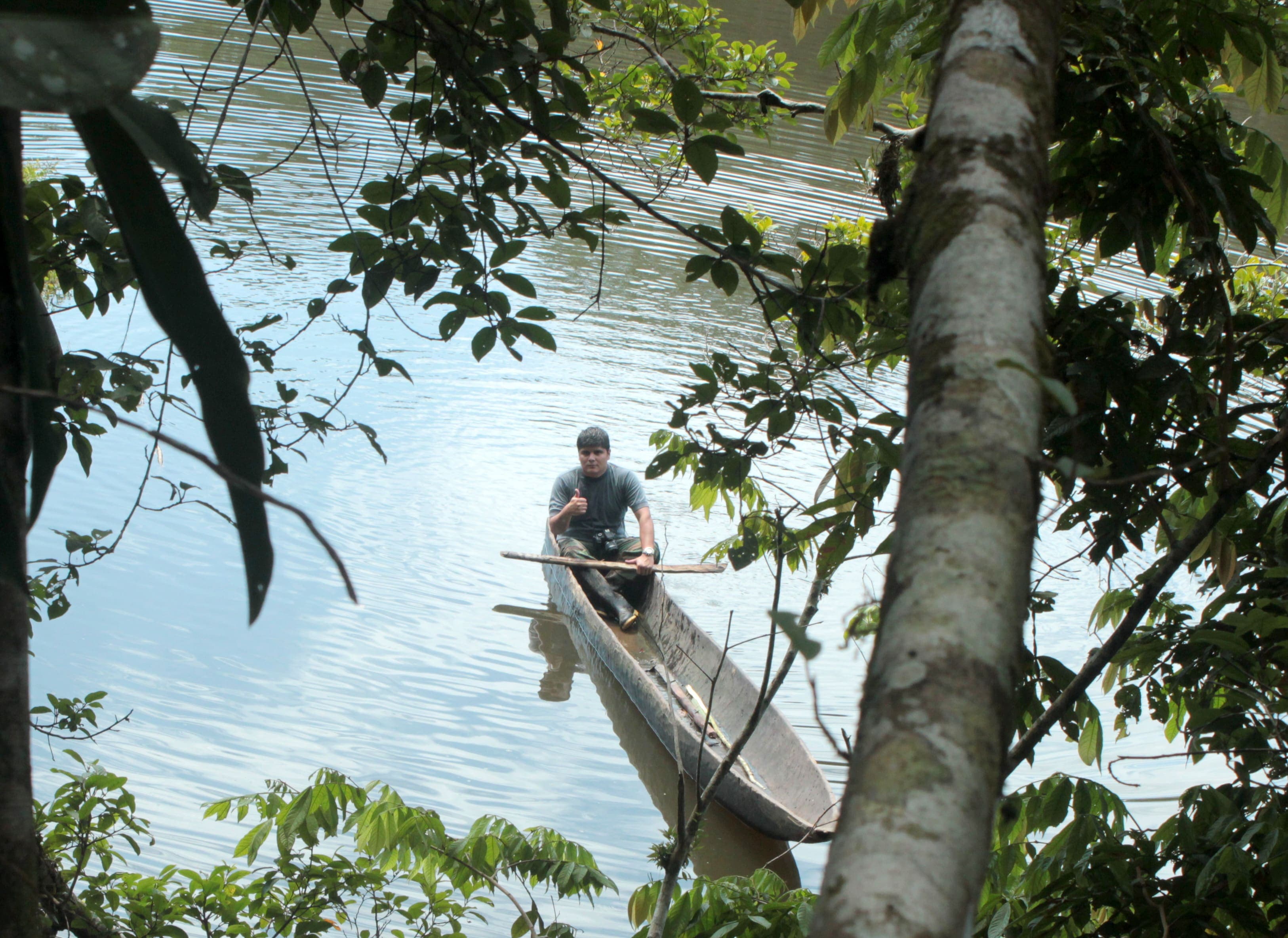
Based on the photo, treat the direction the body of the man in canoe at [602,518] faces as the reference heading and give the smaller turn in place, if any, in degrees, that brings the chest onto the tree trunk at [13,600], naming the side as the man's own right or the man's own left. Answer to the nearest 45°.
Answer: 0° — they already face it

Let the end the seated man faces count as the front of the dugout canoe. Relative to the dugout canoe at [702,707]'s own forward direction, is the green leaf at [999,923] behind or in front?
in front

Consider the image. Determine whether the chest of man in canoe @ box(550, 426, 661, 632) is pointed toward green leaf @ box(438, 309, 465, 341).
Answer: yes

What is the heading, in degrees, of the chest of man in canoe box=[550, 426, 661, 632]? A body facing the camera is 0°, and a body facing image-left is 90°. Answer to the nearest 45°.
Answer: approximately 0°

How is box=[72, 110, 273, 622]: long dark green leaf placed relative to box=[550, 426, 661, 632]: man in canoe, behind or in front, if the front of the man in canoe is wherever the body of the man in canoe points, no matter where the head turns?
in front

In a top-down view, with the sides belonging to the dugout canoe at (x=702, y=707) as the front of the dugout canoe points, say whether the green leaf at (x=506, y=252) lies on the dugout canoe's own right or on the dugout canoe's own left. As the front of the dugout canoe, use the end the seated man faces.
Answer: on the dugout canoe's own right

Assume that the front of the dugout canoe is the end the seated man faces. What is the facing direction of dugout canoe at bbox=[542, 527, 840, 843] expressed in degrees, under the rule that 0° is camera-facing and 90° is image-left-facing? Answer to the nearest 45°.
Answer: approximately 315°

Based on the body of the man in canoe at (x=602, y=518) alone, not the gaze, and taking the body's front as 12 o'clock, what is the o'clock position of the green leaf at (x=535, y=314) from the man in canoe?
The green leaf is roughly at 12 o'clock from the man in canoe.

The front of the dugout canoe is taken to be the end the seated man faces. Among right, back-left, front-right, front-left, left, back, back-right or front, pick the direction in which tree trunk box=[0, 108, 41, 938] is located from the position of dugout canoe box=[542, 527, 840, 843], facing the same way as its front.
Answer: front-right

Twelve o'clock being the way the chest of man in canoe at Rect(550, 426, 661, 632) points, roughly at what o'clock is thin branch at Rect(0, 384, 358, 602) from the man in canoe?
The thin branch is roughly at 12 o'clock from the man in canoe.

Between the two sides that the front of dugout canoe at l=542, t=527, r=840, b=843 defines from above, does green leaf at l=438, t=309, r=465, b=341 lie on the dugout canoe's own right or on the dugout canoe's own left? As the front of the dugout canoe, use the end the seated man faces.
on the dugout canoe's own right
